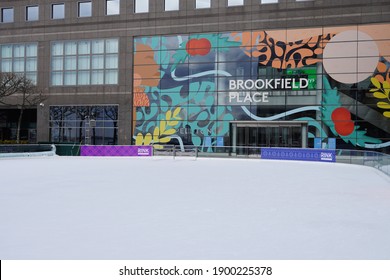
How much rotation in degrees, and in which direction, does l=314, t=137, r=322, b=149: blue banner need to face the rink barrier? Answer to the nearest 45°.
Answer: approximately 90° to its right

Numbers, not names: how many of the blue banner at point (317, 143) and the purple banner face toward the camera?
2

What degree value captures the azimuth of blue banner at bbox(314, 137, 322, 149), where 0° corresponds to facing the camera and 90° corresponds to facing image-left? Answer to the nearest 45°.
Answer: approximately 0°

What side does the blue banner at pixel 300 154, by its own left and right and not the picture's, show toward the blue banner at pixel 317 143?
back

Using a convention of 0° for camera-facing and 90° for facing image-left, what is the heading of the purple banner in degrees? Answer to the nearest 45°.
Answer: approximately 0°

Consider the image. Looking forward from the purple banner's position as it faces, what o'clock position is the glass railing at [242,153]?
The glass railing is roughly at 10 o'clock from the purple banner.

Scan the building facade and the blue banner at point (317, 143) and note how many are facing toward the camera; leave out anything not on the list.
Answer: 2
